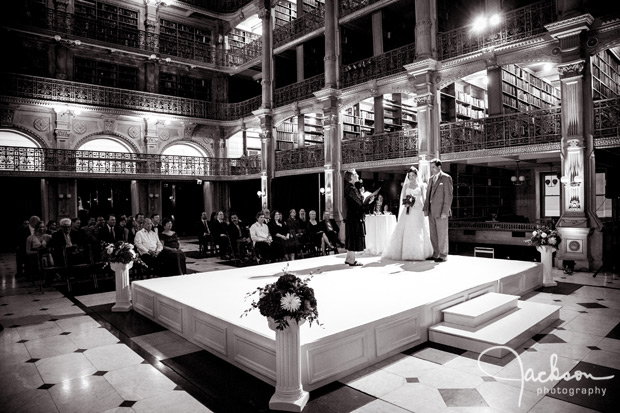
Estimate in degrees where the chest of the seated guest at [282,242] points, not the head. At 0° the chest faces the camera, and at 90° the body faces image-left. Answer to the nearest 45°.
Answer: approximately 315°

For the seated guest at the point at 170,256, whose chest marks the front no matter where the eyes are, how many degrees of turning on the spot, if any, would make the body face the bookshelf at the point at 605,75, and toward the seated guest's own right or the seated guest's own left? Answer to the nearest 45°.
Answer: approximately 45° to the seated guest's own left

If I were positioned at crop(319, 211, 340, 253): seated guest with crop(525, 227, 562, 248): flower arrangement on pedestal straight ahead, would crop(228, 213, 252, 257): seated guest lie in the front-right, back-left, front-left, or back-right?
back-right

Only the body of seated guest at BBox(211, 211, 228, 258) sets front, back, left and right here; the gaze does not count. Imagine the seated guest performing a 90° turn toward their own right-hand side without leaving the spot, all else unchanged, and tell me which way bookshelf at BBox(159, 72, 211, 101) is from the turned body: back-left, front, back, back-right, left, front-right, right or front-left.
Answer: back-right

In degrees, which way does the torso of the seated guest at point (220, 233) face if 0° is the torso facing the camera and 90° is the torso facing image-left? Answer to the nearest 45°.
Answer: approximately 315°

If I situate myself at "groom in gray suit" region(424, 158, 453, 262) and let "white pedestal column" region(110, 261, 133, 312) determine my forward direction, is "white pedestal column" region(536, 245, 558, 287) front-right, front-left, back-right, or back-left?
back-left

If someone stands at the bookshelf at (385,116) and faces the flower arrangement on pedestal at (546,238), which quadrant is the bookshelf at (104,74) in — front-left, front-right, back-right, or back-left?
back-right

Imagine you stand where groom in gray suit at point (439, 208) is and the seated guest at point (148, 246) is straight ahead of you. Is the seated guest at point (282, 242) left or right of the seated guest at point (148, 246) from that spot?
right

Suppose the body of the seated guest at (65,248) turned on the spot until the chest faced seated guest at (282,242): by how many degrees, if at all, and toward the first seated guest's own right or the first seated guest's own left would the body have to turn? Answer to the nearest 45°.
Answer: approximately 45° to the first seated guest's own left

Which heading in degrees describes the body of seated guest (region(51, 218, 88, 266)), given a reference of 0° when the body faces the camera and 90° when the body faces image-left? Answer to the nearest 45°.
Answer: approximately 315°

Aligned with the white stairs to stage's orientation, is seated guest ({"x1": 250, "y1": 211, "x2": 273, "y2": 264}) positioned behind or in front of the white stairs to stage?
behind
